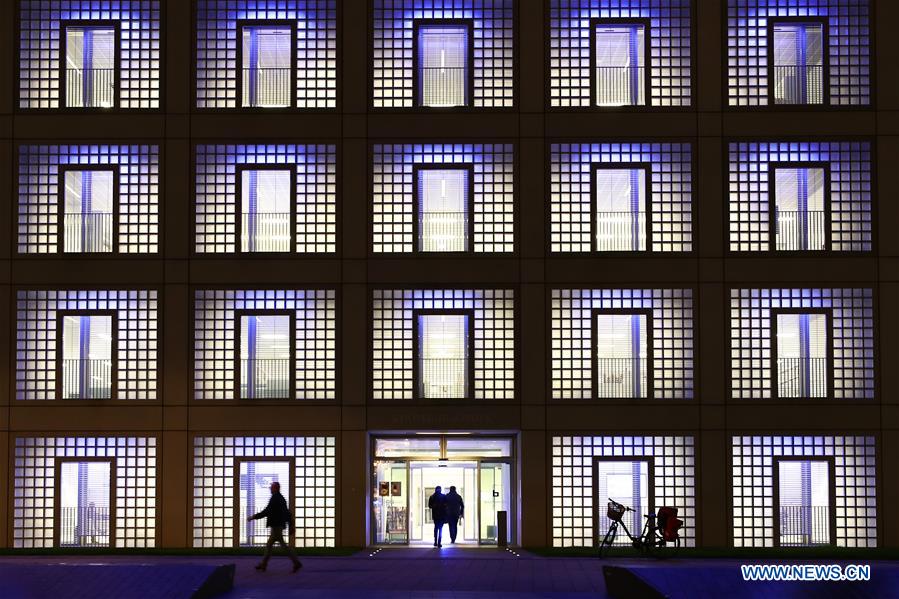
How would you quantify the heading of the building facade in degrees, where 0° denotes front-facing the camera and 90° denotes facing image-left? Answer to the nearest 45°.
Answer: approximately 0°
